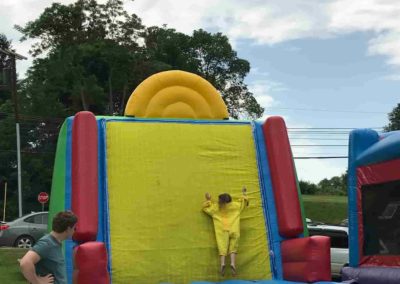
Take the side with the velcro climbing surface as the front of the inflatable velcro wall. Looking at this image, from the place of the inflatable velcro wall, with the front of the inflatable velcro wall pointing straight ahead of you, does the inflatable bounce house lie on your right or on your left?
on your left

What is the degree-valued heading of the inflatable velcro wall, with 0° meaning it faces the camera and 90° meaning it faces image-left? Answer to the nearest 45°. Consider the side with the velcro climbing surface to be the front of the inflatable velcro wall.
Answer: approximately 0°

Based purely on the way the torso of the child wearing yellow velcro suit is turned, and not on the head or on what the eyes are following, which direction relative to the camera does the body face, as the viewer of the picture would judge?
away from the camera

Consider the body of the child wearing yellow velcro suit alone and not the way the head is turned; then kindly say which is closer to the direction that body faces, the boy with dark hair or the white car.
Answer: the white car

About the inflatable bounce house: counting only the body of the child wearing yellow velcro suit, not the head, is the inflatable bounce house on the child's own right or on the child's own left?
on the child's own right

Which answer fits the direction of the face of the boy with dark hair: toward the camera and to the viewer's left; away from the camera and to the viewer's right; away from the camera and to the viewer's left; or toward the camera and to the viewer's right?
away from the camera and to the viewer's right

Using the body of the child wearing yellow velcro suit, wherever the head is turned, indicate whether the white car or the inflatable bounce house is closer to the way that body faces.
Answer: the white car
